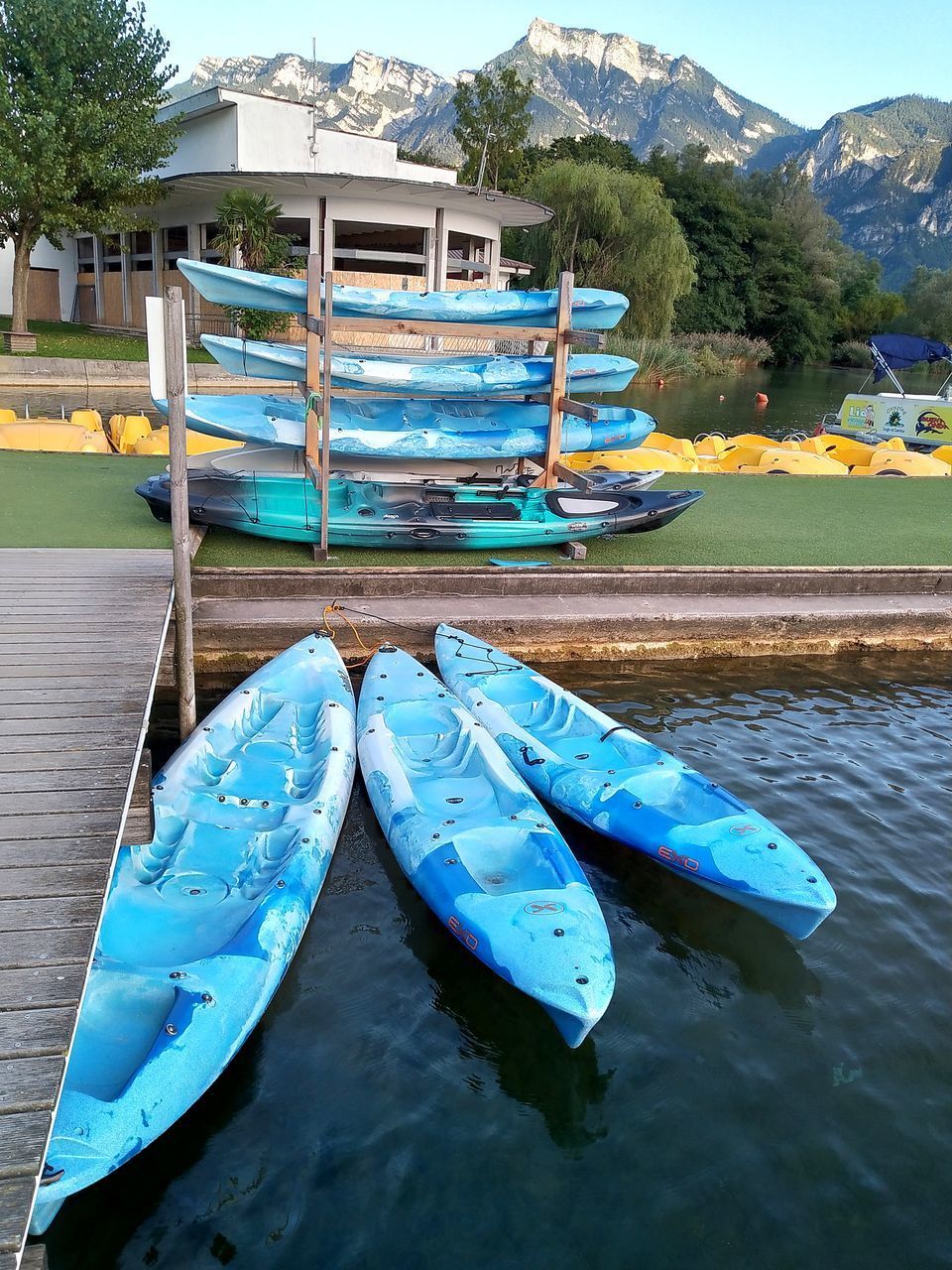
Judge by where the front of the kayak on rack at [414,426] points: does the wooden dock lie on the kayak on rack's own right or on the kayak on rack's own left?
on the kayak on rack's own left

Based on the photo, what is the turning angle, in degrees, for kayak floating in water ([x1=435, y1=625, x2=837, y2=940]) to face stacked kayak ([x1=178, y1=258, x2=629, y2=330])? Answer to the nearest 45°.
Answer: approximately 180°

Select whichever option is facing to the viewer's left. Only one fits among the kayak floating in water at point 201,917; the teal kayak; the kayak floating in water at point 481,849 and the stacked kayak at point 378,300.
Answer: the stacked kayak

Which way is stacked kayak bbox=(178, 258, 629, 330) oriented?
to the viewer's left

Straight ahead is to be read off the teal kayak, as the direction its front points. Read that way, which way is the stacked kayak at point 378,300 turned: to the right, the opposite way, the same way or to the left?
the opposite way

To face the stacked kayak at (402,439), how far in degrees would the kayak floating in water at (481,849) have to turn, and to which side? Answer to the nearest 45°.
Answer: approximately 135° to its left

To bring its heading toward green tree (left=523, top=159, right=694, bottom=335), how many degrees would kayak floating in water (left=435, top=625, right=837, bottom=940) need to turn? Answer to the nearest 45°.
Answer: approximately 135° to its left

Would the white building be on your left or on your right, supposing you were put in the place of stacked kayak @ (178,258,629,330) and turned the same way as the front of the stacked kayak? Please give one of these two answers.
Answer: on your right

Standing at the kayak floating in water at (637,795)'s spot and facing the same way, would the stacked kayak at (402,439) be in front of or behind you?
behind

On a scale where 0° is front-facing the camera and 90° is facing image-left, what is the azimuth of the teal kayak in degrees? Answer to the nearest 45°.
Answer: approximately 270°

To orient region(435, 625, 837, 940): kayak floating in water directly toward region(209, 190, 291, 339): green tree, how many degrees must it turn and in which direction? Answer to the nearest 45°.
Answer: approximately 180°

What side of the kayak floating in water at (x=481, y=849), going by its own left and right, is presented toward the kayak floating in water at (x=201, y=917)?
left

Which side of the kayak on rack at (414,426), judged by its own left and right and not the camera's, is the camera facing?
left

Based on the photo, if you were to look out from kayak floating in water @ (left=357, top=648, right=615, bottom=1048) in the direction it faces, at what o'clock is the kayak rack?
The kayak rack is roughly at 7 o'clock from the kayak floating in water.
